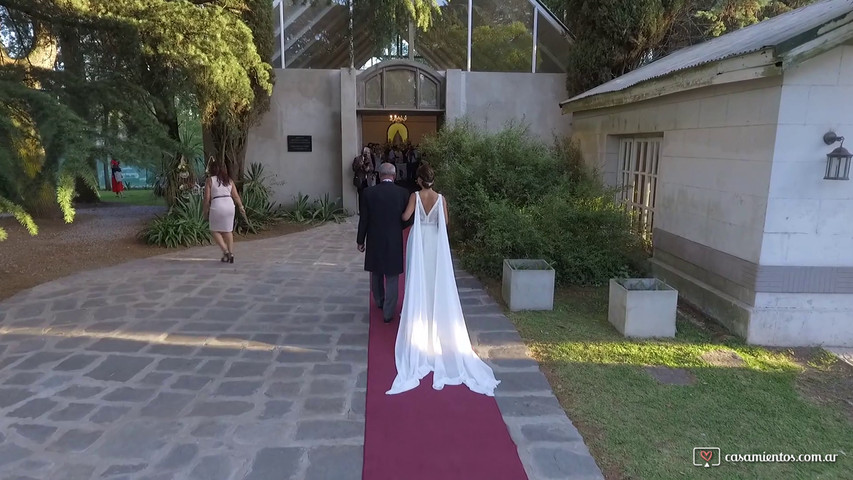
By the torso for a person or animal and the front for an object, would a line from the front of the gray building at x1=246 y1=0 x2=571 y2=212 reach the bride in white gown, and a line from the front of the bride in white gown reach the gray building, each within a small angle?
yes

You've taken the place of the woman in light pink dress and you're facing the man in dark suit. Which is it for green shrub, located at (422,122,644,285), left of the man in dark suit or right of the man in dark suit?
left

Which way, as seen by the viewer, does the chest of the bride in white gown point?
away from the camera

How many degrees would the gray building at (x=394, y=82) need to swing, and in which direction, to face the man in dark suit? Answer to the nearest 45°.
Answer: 0° — it already faces them

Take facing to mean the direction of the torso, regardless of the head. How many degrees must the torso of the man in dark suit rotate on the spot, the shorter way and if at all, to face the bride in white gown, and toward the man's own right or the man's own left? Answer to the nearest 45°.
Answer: approximately 135° to the man's own right

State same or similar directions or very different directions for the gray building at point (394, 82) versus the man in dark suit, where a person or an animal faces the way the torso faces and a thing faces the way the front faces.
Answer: very different directions

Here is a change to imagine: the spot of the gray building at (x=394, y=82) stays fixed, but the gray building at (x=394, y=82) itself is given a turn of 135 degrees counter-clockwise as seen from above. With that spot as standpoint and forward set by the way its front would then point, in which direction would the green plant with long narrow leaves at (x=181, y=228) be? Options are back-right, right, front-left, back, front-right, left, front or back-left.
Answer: back

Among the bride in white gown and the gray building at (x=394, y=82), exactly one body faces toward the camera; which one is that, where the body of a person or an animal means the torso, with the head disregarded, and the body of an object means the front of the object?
the gray building

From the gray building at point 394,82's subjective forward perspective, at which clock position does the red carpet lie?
The red carpet is roughly at 12 o'clock from the gray building.

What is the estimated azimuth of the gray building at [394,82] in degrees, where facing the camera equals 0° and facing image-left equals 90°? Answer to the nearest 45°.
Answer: approximately 0°

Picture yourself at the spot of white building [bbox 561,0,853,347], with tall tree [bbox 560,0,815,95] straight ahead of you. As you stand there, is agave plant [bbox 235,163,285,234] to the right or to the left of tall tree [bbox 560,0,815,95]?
left

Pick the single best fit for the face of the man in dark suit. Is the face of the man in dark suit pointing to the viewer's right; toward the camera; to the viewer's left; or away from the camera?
away from the camera

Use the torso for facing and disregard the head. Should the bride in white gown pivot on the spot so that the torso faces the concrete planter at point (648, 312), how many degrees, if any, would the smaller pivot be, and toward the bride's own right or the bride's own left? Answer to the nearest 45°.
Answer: approximately 90° to the bride's own right

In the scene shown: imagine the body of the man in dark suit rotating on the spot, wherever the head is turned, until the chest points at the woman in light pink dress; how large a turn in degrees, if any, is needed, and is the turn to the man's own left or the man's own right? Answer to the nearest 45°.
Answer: approximately 45° to the man's own left

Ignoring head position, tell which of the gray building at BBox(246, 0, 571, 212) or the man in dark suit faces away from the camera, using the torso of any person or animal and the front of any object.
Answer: the man in dark suit

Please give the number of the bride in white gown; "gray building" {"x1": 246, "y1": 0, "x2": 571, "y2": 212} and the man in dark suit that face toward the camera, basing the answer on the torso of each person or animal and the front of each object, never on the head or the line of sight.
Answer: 1

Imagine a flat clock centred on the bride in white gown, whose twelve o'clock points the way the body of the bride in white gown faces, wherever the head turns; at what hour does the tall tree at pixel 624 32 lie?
The tall tree is roughly at 1 o'clock from the bride in white gown.

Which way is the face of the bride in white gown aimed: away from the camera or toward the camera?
away from the camera

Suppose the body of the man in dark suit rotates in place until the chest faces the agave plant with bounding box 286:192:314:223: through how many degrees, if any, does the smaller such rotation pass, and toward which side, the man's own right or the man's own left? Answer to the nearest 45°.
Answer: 0° — they already face it

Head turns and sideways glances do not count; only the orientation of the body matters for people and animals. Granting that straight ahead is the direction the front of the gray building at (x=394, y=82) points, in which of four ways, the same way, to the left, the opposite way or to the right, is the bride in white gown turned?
the opposite way

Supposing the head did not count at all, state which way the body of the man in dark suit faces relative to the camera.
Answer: away from the camera
